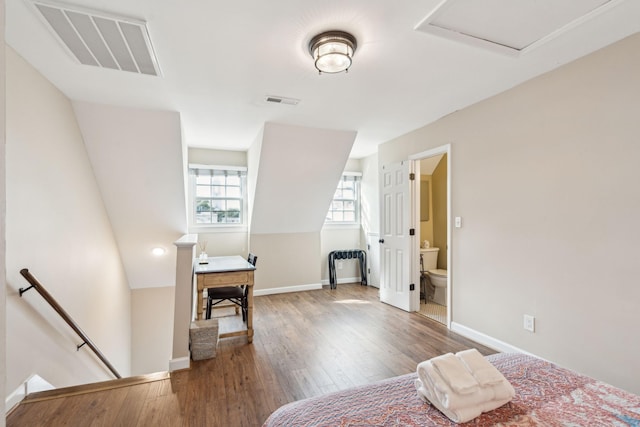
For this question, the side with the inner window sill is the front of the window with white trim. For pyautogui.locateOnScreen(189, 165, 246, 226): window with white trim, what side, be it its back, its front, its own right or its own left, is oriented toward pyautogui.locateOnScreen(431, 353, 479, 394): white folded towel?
front

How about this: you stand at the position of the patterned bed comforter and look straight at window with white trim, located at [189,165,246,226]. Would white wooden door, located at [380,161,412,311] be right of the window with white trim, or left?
right

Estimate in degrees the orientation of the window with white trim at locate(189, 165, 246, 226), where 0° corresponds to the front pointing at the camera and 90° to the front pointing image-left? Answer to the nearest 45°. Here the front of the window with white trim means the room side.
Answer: approximately 0°

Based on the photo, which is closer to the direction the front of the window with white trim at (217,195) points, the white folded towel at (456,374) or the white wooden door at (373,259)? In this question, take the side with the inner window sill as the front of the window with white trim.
the white folded towel

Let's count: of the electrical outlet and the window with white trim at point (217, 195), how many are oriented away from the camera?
0

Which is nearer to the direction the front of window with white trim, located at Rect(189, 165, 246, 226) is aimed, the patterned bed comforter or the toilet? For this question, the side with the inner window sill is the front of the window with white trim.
the patterned bed comforter

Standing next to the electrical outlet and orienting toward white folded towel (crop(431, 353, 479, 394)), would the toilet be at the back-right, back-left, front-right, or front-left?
back-right

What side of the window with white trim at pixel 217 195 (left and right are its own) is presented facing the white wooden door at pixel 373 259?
left

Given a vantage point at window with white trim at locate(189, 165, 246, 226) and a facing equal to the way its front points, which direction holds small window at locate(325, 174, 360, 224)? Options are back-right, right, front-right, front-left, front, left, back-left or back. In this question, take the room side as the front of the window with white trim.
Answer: left
